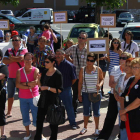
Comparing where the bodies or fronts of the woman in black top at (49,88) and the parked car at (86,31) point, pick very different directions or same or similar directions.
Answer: very different directions

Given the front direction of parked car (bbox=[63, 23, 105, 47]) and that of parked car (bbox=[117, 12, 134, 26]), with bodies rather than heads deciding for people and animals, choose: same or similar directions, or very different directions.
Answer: very different directions

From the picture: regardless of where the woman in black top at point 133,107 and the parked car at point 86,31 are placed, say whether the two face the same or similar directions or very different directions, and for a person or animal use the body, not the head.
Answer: very different directions

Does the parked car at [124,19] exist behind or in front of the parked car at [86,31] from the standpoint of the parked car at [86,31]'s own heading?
in front

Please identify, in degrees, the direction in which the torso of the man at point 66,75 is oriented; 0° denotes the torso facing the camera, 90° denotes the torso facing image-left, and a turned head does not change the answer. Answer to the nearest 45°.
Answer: approximately 45°

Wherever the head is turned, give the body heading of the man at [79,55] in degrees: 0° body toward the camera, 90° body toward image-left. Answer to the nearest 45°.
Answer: approximately 0°

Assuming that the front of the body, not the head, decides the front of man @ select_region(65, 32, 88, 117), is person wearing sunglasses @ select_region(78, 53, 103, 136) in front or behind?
in front

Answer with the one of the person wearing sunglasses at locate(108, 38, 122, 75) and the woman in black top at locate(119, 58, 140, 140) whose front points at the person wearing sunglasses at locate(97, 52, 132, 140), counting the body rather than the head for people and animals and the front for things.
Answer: the person wearing sunglasses at locate(108, 38, 122, 75)

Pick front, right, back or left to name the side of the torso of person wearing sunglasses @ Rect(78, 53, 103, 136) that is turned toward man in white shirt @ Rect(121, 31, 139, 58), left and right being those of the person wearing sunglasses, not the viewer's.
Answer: back

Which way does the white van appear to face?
to the viewer's left

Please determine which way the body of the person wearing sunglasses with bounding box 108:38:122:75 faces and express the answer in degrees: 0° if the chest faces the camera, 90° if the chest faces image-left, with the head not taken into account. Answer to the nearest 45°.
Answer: approximately 0°

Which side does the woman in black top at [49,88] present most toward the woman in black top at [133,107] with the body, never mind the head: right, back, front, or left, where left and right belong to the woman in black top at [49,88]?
left

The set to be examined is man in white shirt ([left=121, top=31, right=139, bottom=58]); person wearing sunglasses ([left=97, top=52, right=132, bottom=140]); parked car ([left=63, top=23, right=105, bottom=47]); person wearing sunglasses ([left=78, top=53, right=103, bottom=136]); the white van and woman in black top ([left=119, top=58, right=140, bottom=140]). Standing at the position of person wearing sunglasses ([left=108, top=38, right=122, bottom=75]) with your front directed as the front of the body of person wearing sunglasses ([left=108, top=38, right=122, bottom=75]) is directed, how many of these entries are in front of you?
3
